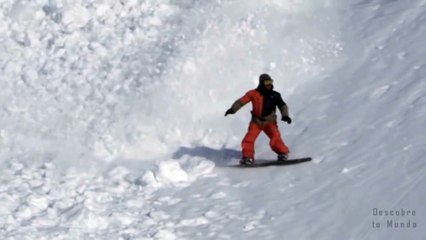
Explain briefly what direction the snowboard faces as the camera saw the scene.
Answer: facing to the right of the viewer
